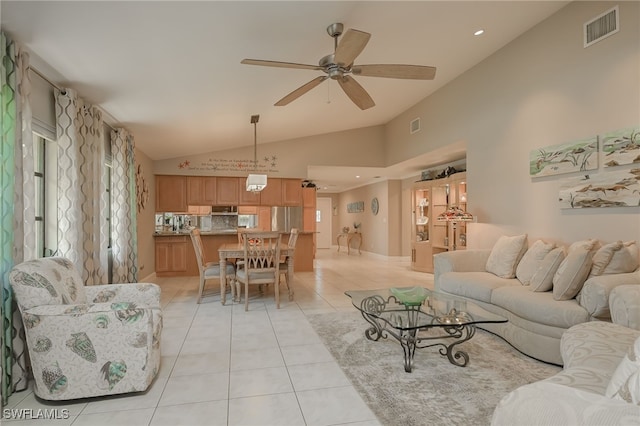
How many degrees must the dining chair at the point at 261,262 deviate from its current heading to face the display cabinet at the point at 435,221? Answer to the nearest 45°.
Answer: approximately 45° to its right

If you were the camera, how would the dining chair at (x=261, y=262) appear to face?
facing away from the viewer

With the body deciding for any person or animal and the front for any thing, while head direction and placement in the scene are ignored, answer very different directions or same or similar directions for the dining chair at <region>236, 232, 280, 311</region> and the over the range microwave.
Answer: very different directions

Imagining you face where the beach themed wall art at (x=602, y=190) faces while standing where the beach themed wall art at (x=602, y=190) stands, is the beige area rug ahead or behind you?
ahead

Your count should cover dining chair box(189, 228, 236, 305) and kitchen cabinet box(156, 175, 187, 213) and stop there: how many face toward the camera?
1

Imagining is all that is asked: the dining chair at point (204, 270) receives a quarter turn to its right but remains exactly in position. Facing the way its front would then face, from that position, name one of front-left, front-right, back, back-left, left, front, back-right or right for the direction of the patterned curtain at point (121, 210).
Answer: right

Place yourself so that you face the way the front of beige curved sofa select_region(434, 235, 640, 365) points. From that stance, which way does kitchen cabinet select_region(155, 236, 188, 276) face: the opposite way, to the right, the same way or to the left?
to the left

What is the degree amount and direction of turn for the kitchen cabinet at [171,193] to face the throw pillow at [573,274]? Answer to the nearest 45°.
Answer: approximately 45° to its left

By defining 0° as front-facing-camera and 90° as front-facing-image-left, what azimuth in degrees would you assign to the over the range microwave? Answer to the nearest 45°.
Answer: approximately 0°

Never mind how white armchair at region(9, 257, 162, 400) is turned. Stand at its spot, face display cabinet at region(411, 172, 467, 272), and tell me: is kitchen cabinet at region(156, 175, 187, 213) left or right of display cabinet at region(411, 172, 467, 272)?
left

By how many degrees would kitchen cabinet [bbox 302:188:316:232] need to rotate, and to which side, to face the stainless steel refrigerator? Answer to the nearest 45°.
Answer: approximately 45° to its right
